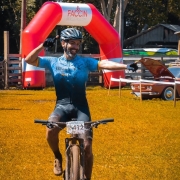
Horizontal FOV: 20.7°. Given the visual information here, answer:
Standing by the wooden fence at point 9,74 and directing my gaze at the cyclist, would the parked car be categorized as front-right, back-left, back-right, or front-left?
front-left

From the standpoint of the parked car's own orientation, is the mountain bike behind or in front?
in front

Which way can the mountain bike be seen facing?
toward the camera

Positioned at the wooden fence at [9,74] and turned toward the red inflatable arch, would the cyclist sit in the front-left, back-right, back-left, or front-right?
front-right

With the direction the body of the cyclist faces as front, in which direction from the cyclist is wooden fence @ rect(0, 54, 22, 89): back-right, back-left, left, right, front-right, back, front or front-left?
back

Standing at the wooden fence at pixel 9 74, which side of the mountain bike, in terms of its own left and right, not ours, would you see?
back

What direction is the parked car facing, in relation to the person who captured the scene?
facing the viewer and to the left of the viewer

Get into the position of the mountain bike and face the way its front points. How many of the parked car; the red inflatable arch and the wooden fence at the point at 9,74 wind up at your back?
3

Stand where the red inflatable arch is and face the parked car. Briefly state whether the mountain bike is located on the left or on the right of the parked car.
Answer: right

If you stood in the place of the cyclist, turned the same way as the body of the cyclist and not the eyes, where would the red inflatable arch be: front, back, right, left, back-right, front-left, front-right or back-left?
back

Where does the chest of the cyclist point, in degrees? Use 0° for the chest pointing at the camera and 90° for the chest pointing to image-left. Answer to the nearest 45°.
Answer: approximately 0°

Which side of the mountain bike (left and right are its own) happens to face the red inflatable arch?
back

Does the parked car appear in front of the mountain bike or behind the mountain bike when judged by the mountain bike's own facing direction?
behind
